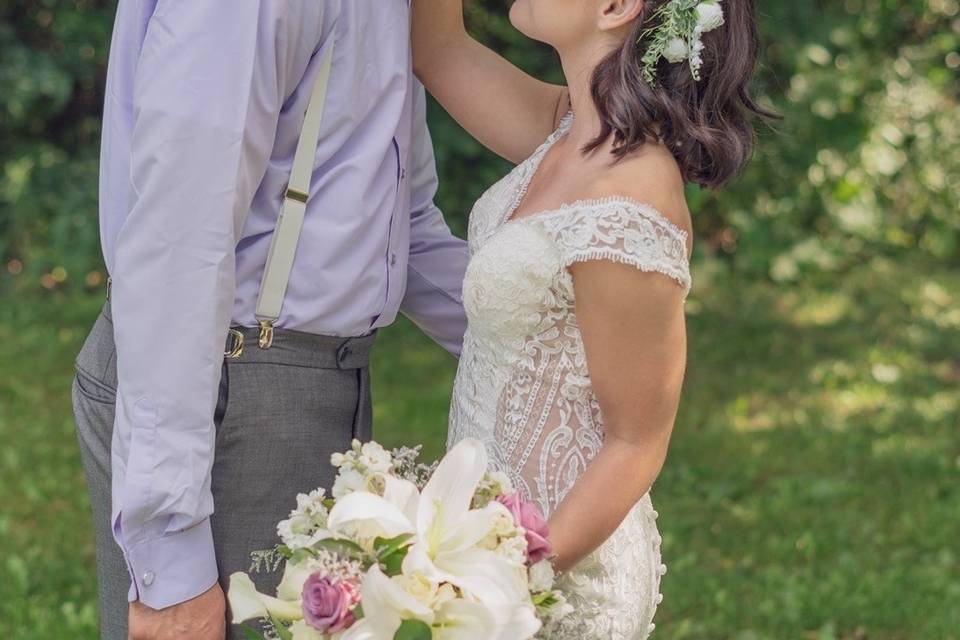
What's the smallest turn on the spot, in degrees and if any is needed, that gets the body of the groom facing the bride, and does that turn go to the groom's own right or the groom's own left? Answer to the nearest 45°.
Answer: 0° — they already face them

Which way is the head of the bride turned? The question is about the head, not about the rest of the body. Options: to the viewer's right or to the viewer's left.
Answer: to the viewer's left

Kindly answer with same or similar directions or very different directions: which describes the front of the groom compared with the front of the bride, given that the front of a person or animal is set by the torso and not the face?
very different directions

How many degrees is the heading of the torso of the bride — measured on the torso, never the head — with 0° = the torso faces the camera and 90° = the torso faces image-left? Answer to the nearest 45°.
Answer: approximately 90°

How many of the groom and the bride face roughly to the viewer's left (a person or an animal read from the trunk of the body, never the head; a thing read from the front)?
1

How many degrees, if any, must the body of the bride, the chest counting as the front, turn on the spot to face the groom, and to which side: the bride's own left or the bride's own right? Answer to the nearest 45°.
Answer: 0° — they already face them

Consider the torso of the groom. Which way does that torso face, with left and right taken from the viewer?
facing to the right of the viewer
